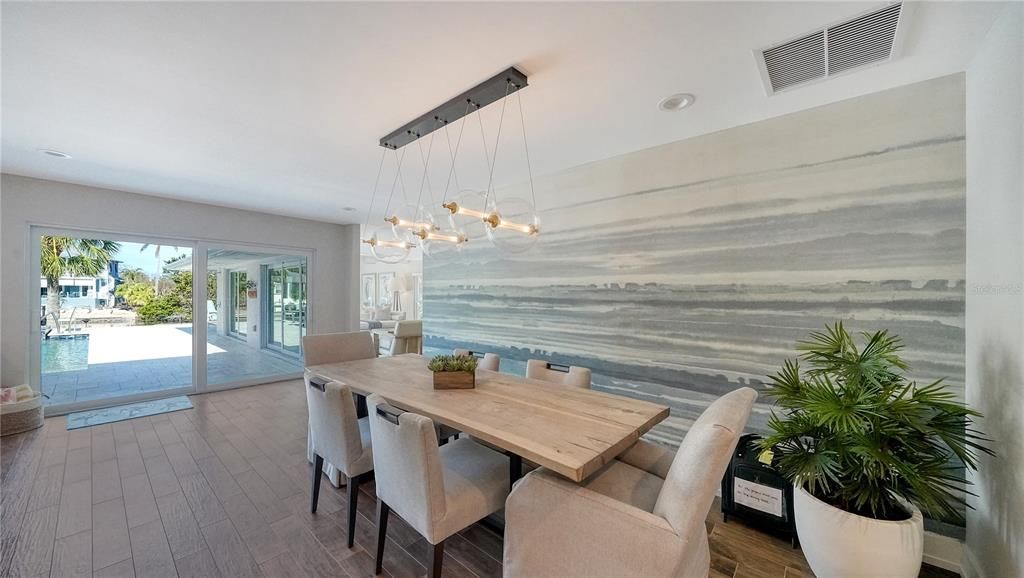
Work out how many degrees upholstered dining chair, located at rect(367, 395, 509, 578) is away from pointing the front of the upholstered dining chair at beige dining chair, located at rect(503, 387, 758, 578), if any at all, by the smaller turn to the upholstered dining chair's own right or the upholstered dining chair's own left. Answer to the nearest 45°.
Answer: approximately 90° to the upholstered dining chair's own right

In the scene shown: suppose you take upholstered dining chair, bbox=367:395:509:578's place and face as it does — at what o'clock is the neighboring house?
The neighboring house is roughly at 9 o'clock from the upholstered dining chair.

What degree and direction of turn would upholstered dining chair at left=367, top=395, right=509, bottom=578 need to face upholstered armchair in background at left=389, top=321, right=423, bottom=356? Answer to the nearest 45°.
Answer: approximately 45° to its left

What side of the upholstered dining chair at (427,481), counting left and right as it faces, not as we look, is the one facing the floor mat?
left

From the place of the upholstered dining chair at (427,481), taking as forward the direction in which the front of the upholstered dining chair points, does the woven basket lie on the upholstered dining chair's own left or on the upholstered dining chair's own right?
on the upholstered dining chair's own left

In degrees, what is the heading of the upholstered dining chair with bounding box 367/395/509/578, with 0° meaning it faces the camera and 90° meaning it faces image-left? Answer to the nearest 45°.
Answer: approximately 225°

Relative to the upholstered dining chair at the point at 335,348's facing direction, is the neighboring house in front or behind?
behind

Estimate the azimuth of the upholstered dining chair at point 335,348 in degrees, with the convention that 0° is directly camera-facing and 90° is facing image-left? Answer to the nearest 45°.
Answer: approximately 315°

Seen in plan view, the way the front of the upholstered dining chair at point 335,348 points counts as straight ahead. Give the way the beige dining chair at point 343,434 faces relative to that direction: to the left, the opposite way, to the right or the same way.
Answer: to the left

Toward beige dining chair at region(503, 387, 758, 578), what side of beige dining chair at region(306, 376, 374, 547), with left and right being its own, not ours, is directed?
right

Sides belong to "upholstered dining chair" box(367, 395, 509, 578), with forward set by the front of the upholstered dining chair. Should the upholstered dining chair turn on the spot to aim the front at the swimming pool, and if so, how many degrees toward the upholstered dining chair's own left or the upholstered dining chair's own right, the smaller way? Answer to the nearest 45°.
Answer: approximately 90° to the upholstered dining chair's own left

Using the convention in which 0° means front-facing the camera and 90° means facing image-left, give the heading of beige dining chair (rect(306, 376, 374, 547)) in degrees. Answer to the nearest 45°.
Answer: approximately 225°

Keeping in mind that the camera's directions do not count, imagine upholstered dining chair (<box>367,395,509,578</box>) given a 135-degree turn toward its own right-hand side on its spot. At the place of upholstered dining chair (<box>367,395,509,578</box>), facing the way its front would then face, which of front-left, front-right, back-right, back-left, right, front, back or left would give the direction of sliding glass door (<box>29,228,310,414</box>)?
back-right
